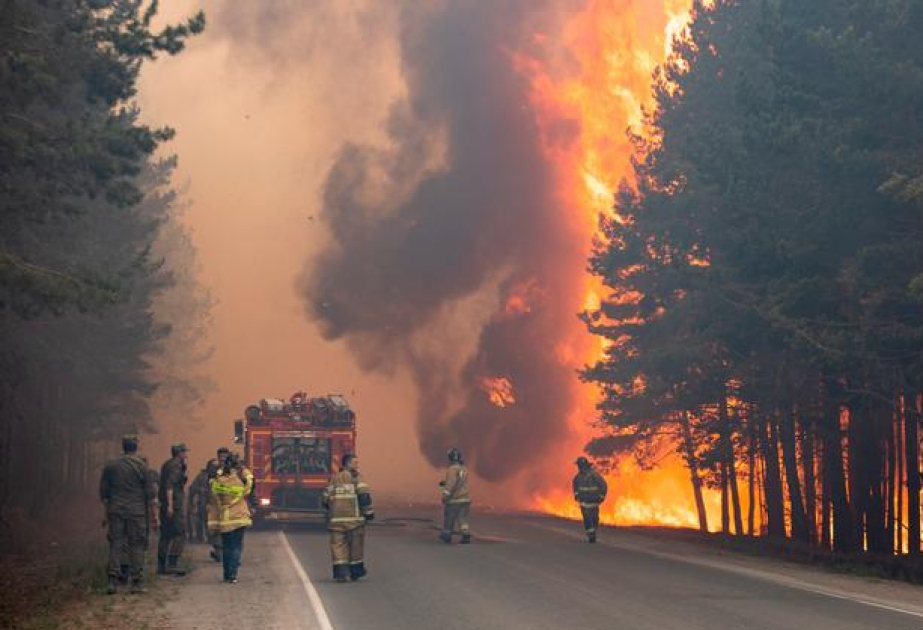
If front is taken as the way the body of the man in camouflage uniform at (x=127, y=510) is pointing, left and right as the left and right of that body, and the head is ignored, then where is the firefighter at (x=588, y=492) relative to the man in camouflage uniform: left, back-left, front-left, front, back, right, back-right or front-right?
front-right

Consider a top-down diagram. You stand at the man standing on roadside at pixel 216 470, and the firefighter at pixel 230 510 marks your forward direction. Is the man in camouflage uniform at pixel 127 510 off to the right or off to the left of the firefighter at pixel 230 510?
right

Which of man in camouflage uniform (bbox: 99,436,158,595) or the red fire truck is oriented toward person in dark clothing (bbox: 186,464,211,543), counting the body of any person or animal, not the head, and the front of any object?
the man in camouflage uniform

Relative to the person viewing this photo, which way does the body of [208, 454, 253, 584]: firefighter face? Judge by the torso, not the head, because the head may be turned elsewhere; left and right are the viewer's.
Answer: facing away from the viewer

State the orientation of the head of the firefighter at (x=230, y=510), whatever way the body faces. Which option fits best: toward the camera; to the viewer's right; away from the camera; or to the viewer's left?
away from the camera
